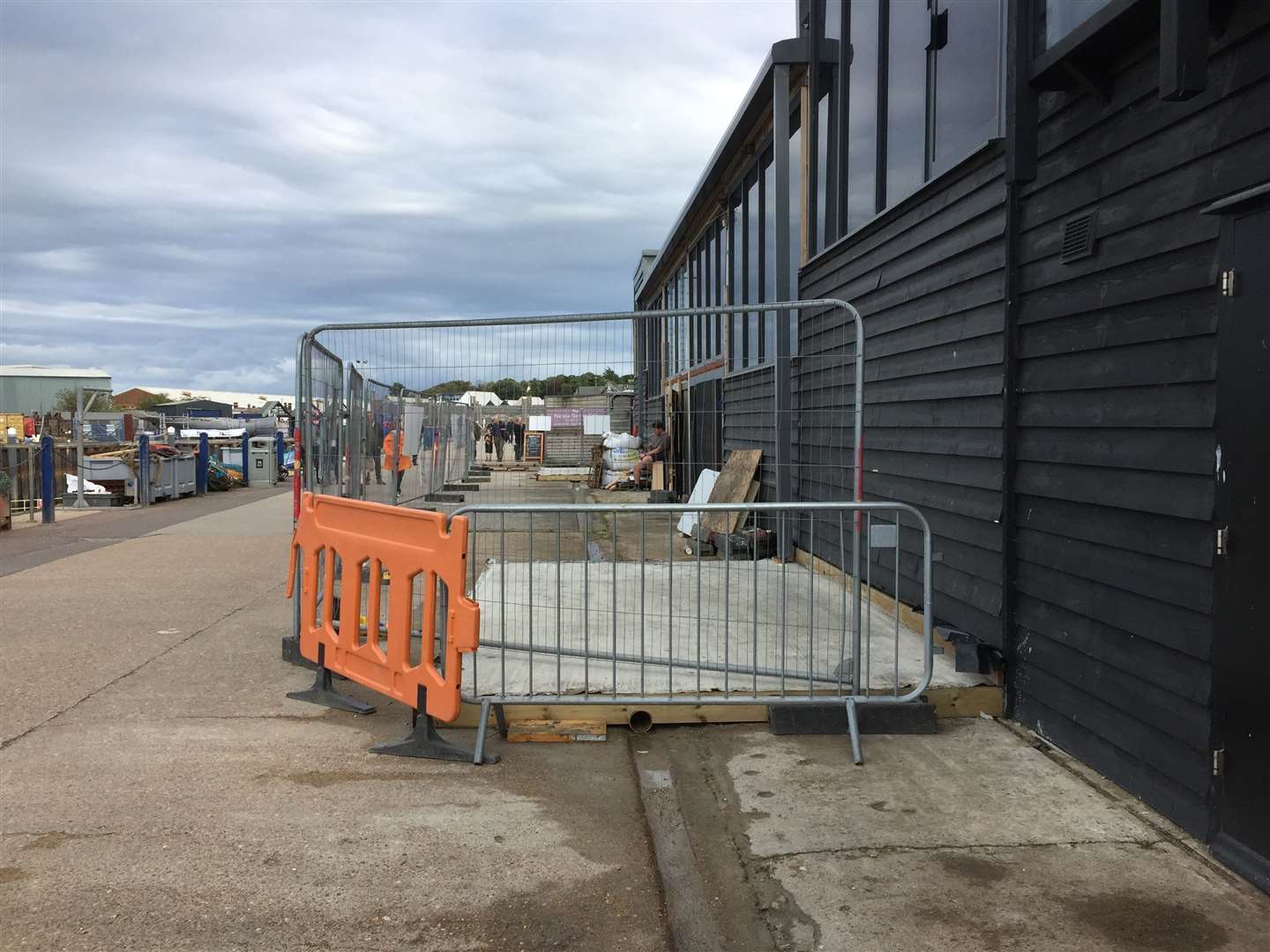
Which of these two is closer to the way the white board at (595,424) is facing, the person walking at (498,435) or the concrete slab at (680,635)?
the concrete slab

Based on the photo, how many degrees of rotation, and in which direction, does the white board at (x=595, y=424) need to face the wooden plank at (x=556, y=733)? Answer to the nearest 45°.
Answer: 0° — it already faces it

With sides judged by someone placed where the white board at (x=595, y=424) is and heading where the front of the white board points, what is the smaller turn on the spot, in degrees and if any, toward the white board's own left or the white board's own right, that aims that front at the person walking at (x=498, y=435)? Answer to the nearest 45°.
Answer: approximately 135° to the white board's own right

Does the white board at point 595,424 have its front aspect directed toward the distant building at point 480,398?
no

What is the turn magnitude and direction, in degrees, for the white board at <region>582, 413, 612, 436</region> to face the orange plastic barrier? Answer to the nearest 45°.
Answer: approximately 45° to its right

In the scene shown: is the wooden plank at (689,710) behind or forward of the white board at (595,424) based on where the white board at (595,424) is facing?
forward

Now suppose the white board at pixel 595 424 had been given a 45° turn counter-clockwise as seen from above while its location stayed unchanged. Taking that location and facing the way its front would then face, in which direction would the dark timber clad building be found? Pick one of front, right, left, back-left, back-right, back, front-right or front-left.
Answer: front

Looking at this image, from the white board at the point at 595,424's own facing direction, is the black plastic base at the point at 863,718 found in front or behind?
in front

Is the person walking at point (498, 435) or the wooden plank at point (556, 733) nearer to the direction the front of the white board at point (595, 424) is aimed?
the wooden plank

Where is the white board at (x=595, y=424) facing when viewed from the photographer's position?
facing the viewer

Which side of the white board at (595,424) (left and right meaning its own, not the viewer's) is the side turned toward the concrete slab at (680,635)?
front
